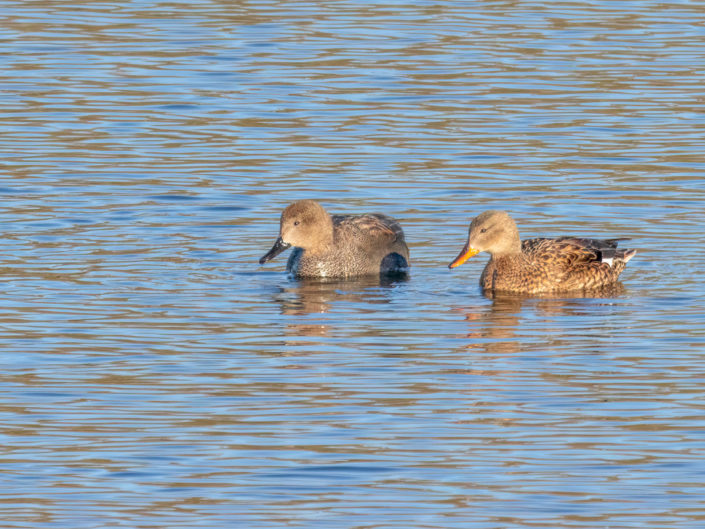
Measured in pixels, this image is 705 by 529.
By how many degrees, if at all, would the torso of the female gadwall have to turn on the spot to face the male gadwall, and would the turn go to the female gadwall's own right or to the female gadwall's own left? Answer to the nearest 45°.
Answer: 0° — it already faces it

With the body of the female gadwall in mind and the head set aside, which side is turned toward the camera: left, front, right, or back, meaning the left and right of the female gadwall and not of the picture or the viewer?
left

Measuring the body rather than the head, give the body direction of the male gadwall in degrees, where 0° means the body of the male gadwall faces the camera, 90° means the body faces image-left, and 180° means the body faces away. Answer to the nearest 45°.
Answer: approximately 90°

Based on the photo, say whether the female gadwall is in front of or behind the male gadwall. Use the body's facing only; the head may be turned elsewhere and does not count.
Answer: behind

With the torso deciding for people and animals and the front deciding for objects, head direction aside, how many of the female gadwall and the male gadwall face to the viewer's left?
2
